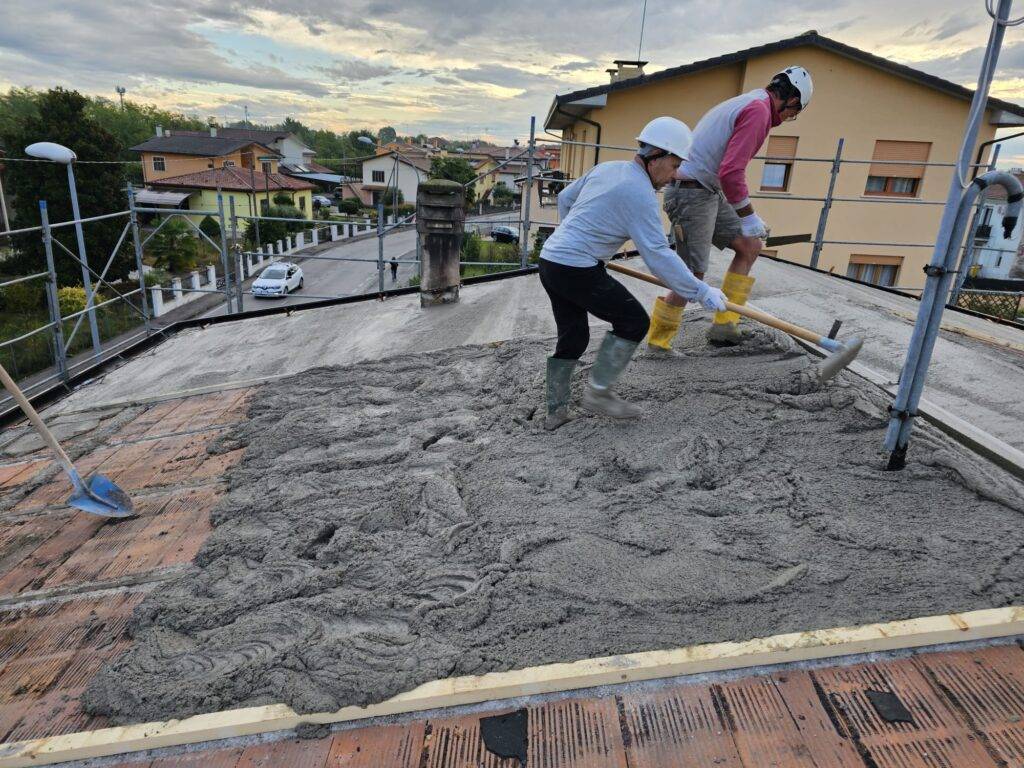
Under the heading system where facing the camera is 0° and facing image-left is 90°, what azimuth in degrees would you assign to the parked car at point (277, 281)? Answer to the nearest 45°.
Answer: approximately 45°

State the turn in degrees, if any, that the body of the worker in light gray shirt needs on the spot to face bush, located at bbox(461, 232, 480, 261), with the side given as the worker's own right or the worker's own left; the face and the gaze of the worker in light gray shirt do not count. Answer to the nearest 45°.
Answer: approximately 90° to the worker's own left

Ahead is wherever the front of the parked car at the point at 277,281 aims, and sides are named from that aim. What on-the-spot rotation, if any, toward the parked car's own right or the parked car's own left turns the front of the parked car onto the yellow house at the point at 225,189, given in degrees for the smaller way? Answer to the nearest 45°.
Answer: approximately 135° to the parked car's own right

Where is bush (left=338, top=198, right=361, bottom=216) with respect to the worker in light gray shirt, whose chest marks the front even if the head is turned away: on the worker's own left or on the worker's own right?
on the worker's own left

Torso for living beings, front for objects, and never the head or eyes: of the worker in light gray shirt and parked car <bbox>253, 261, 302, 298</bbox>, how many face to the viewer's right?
1

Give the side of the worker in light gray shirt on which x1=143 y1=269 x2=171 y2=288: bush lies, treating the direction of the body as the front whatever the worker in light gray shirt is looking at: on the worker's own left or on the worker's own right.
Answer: on the worker's own left

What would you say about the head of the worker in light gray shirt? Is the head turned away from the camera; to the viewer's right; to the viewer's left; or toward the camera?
to the viewer's right

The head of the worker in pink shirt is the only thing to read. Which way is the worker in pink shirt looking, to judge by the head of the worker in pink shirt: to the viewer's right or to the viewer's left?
to the viewer's right

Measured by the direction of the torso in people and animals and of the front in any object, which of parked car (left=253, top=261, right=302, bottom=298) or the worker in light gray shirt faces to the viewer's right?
the worker in light gray shirt

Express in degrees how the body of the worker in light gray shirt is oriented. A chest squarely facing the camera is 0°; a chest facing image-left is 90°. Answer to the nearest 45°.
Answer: approximately 270°

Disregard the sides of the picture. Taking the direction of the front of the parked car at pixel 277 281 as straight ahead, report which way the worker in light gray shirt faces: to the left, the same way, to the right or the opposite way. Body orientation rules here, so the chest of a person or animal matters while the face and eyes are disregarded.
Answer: to the left

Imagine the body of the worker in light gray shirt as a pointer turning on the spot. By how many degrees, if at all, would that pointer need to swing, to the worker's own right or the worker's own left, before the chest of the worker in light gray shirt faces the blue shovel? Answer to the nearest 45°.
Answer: approximately 180°

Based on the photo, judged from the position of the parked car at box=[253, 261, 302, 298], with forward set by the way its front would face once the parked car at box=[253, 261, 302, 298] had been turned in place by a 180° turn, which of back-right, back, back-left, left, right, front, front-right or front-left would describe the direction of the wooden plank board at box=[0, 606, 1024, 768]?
back-right

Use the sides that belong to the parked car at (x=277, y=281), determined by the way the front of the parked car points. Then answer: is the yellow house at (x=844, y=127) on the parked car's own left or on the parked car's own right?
on the parked car's own left

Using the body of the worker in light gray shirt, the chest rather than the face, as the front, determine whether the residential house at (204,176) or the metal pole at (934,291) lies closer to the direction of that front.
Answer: the metal pole
